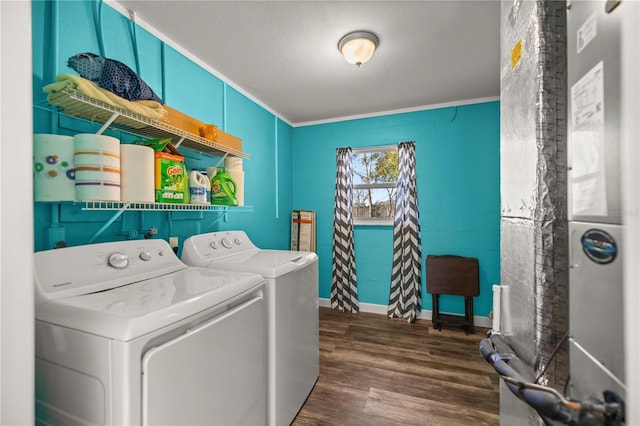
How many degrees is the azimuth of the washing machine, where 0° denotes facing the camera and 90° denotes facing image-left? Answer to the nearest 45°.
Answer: approximately 315°

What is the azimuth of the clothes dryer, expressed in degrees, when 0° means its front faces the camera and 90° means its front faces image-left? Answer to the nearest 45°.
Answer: approximately 315°

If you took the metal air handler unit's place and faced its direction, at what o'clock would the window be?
The window is roughly at 3 o'clock from the metal air handler unit.

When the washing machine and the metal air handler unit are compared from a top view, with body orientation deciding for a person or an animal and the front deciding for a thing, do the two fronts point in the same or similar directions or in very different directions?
very different directions

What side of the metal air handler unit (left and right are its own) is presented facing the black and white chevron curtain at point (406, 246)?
right

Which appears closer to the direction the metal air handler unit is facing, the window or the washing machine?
the washing machine

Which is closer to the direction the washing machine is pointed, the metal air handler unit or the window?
the metal air handler unit

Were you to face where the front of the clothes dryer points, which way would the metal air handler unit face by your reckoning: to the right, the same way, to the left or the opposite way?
the opposite way

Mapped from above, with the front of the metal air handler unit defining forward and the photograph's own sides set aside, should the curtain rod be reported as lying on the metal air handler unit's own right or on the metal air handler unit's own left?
on the metal air handler unit's own right

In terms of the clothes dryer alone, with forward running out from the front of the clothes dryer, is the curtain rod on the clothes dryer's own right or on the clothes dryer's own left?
on the clothes dryer's own left
